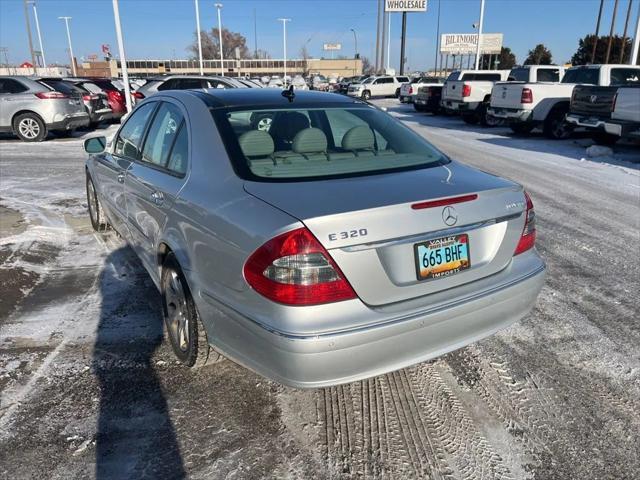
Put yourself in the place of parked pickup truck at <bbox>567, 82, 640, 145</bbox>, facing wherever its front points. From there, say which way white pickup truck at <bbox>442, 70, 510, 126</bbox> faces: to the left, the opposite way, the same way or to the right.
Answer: the same way

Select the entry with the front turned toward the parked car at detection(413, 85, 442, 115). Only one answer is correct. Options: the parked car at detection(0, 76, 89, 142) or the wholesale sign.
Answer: the wholesale sign

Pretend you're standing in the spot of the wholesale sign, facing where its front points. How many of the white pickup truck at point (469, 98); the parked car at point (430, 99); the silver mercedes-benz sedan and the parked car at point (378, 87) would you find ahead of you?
4

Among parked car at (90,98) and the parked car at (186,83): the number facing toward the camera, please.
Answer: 0

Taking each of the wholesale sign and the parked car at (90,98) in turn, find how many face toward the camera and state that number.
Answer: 1

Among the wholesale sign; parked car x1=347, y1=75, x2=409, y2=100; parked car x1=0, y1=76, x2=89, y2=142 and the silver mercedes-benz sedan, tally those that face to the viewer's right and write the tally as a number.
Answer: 0

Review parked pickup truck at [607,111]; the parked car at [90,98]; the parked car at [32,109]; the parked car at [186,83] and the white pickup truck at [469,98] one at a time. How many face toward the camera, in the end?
0

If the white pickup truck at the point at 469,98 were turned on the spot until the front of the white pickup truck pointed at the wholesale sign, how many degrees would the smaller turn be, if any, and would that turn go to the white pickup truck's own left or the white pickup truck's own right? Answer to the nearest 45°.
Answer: approximately 45° to the white pickup truck's own left

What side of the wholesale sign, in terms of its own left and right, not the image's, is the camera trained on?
front

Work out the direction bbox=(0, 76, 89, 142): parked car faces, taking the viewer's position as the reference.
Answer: facing away from the viewer and to the left of the viewer

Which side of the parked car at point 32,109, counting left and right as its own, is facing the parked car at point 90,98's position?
right

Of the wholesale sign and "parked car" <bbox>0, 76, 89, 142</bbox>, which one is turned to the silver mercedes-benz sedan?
the wholesale sign
